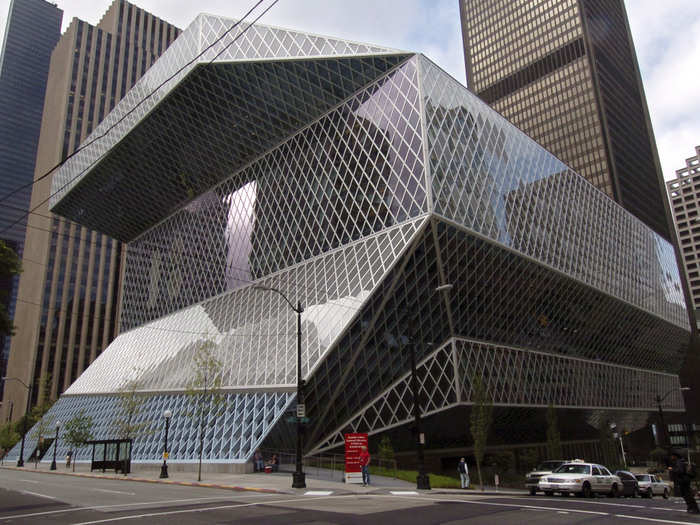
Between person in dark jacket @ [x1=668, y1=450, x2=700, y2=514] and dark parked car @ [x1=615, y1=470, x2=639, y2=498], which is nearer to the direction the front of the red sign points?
the person in dark jacket

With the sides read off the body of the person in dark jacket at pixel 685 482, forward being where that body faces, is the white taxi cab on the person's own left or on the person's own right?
on the person's own right

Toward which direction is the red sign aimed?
toward the camera

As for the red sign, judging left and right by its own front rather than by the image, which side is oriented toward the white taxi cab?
left

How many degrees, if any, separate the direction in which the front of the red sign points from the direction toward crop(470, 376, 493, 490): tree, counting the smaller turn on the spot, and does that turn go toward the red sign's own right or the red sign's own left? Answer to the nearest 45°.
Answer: approximately 135° to the red sign's own left

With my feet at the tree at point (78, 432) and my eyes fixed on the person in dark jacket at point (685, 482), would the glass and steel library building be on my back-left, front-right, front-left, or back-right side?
front-left

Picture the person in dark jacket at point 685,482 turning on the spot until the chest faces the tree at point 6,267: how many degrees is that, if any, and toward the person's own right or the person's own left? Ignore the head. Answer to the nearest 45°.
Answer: approximately 45° to the person's own left

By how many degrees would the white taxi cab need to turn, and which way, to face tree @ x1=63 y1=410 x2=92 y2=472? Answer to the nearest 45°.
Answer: approximately 45° to its right

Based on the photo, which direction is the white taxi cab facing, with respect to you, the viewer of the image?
facing the viewer and to the left of the viewer

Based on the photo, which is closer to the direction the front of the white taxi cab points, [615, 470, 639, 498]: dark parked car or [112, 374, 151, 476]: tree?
the tree

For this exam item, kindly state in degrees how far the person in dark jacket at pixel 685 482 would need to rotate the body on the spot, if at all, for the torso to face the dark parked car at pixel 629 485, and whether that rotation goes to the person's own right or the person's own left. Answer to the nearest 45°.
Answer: approximately 90° to the person's own right

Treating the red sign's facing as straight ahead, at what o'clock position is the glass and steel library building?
The glass and steel library building is roughly at 6 o'clock from the red sign.

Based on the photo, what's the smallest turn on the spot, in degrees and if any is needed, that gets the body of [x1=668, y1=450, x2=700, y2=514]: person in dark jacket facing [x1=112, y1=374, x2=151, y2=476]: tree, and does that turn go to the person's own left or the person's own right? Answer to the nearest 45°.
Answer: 0° — they already face it
